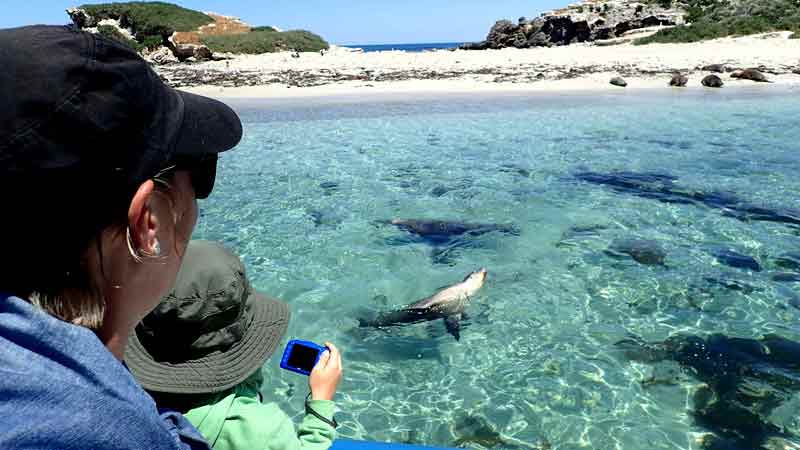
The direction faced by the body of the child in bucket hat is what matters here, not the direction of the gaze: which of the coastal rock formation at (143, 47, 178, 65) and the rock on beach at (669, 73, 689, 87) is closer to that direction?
the rock on beach

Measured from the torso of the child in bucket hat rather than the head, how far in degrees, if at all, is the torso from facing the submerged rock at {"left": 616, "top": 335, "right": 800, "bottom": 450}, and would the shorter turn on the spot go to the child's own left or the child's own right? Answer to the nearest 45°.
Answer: approximately 45° to the child's own right

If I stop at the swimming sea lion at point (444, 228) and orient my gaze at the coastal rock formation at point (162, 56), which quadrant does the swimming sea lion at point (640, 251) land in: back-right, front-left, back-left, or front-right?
back-right

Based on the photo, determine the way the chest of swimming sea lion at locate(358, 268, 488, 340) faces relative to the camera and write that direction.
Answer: to the viewer's right

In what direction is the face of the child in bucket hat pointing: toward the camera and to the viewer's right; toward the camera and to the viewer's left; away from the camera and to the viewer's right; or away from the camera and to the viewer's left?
away from the camera and to the viewer's right

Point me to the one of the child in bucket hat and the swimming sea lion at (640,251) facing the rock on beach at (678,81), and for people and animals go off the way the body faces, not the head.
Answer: the child in bucket hat

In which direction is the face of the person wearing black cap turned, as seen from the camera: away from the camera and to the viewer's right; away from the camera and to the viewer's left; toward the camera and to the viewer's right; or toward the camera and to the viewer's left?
away from the camera and to the viewer's right

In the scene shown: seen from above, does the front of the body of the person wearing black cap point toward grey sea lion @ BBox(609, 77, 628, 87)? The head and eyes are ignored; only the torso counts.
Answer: yes

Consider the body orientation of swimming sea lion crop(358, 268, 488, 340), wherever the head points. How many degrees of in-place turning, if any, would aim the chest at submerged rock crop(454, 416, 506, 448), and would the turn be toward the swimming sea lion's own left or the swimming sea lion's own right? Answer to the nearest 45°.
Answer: approximately 90° to the swimming sea lion's own right
